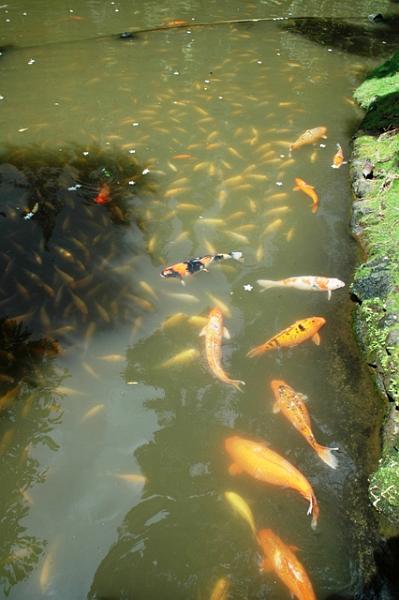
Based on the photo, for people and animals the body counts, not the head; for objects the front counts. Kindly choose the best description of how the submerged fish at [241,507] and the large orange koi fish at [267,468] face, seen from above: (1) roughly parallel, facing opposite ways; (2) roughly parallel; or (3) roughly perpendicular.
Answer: roughly parallel

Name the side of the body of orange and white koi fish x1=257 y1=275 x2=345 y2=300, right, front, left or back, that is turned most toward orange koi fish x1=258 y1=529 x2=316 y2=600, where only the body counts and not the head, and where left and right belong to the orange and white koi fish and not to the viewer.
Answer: right

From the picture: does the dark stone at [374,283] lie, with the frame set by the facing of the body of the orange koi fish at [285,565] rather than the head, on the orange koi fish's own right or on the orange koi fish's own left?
on the orange koi fish's own right

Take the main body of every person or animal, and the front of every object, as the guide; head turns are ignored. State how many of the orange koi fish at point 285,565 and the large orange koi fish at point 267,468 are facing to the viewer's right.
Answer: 0

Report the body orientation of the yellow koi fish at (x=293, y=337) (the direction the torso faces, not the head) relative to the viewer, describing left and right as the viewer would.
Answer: facing away from the viewer and to the right of the viewer

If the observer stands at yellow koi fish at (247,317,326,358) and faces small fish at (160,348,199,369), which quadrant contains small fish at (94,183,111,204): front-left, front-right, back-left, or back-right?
front-right

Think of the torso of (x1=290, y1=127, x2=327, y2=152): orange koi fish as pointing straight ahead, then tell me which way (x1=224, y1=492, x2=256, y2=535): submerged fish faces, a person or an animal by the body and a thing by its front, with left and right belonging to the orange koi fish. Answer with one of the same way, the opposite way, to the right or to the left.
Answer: to the left

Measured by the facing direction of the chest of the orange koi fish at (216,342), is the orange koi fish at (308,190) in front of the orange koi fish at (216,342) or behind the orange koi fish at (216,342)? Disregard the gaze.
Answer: in front

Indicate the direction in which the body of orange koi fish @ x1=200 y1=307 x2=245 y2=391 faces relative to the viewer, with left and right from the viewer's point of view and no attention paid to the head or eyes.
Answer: facing away from the viewer

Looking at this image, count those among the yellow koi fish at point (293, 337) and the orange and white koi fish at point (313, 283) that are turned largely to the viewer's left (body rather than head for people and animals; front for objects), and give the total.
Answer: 0

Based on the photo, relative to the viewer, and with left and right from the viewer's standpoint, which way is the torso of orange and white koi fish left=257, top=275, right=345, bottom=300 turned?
facing to the right of the viewer

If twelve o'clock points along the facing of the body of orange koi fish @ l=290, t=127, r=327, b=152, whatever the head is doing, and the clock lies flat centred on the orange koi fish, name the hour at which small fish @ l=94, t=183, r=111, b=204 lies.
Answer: The small fish is roughly at 6 o'clock from the orange koi fish.

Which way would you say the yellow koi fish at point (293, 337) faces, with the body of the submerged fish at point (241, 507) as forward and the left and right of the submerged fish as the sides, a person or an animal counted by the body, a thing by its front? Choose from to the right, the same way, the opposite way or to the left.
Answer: to the right

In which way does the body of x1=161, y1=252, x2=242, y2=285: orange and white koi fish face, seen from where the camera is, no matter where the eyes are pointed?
to the viewer's left

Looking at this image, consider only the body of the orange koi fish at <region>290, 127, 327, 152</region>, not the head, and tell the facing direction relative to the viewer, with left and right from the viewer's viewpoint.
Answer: facing away from the viewer and to the right of the viewer
